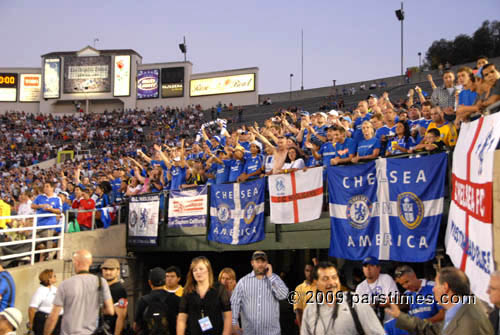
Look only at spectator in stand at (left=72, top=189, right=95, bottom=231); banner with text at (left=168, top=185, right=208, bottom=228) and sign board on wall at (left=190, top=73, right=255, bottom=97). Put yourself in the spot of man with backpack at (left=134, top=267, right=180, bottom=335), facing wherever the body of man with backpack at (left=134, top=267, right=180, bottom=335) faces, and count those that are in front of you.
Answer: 3

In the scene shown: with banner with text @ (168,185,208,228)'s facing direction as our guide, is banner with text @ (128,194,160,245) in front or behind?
behind

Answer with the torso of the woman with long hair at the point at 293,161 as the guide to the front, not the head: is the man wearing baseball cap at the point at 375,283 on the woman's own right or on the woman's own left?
on the woman's own left

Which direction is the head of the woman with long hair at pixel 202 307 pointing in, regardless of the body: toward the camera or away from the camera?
toward the camera

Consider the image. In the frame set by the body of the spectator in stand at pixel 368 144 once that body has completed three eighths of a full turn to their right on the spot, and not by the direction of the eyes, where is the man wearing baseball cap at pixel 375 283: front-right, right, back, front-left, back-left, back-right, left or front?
back

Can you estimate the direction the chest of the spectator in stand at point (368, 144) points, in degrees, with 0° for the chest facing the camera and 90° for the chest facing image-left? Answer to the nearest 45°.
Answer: approximately 45°

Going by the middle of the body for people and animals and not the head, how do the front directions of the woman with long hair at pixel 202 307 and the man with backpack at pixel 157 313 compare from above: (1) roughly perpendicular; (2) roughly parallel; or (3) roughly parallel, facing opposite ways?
roughly parallel, facing opposite ways

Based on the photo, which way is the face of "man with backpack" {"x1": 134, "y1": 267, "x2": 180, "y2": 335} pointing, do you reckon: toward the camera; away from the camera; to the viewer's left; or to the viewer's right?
away from the camera

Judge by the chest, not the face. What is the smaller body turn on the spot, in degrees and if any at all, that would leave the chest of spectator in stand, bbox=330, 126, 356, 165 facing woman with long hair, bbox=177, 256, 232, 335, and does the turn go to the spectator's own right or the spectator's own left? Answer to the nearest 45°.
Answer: approximately 45° to the spectator's own left

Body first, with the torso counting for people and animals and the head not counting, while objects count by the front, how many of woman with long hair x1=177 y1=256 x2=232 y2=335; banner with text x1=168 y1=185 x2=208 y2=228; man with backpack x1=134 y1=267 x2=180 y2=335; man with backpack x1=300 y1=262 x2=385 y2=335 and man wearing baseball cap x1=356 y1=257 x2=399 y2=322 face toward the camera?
4

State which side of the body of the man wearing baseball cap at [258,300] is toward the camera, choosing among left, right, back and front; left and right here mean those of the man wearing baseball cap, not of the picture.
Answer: front

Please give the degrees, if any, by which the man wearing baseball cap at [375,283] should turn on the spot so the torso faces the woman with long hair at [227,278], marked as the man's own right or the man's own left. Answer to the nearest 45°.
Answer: approximately 90° to the man's own right

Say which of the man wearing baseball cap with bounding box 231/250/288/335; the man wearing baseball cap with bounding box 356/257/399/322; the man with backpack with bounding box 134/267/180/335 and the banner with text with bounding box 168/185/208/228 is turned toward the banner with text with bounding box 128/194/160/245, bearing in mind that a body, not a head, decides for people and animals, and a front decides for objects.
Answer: the man with backpack

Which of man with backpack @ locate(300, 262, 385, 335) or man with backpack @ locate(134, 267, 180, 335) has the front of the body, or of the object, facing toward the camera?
man with backpack @ locate(300, 262, 385, 335)

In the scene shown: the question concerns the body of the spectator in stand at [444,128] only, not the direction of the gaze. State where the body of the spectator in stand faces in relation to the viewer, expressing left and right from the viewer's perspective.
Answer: facing the viewer and to the left of the viewer

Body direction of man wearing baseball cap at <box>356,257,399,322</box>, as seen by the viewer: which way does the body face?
toward the camera

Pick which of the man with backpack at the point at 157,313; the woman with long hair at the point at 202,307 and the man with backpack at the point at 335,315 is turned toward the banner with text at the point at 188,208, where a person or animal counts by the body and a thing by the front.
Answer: the man with backpack at the point at 157,313

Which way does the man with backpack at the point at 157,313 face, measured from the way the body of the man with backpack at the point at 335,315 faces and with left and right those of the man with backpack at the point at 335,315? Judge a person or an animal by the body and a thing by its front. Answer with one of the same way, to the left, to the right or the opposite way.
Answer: the opposite way

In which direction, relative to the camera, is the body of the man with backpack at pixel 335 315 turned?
toward the camera

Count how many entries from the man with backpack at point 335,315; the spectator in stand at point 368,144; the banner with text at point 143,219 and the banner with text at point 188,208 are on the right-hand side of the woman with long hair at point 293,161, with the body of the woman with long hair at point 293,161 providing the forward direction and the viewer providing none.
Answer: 2

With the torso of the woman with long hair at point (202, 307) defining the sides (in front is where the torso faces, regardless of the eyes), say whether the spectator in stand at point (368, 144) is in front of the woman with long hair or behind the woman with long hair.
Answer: behind

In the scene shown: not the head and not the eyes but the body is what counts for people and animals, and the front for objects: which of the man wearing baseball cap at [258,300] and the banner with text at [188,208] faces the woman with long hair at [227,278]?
the banner with text
